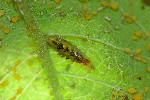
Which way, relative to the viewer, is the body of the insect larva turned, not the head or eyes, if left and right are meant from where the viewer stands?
facing the viewer and to the right of the viewer
